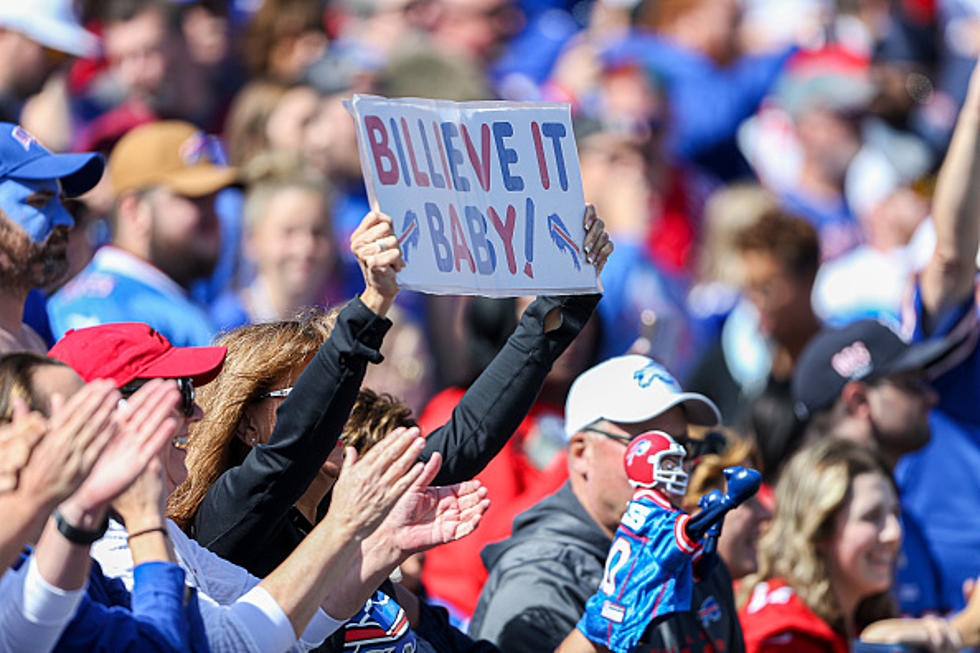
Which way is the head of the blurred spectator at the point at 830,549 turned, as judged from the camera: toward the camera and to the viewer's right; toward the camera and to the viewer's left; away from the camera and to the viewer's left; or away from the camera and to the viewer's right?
toward the camera and to the viewer's right

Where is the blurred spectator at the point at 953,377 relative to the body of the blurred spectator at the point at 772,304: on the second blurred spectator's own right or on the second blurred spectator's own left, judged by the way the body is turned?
on the second blurred spectator's own left

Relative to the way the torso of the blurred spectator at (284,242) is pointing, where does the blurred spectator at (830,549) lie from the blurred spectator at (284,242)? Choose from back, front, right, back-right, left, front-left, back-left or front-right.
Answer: front

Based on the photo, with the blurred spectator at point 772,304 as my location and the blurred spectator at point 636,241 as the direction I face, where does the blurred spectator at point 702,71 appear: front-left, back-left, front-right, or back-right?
front-right

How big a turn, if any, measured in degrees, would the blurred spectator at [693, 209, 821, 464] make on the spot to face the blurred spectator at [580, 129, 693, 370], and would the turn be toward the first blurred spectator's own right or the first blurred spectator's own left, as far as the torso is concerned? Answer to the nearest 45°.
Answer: approximately 90° to the first blurred spectator's own right

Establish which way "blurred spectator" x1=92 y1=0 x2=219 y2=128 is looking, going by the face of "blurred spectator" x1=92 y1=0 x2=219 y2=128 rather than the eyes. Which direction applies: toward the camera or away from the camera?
toward the camera

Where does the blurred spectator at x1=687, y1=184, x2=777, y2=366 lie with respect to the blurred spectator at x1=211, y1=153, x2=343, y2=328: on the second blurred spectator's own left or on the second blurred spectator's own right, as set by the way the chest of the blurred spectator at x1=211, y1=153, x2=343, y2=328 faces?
on the second blurred spectator's own left

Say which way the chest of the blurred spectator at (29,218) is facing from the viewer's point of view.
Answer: to the viewer's right
